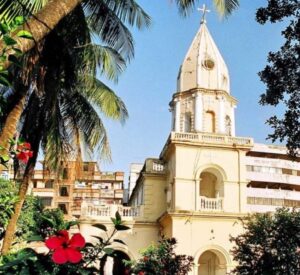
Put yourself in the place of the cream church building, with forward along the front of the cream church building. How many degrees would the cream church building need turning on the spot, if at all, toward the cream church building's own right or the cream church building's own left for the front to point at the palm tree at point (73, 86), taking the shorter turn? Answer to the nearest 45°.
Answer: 0° — it already faces it

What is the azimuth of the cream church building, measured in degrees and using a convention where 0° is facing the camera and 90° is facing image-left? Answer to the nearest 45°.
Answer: approximately 0°

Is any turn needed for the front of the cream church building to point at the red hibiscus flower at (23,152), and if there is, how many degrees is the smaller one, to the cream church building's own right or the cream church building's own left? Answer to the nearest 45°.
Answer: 0° — it already faces it

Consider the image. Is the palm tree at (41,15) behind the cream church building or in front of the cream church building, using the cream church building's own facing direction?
in front

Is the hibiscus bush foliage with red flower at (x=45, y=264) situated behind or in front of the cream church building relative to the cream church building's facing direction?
in front
